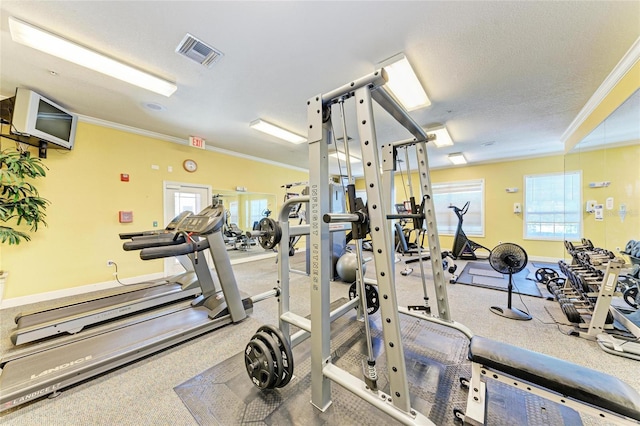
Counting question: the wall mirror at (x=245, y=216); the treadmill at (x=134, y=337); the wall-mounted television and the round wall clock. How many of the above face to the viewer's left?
0

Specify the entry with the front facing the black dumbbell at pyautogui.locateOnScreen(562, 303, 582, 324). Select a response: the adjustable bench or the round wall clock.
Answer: the round wall clock

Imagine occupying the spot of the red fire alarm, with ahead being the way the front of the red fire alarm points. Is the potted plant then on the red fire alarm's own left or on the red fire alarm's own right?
on the red fire alarm's own right

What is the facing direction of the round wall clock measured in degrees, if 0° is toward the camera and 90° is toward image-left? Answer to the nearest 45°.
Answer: approximately 315°

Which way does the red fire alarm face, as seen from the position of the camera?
facing the viewer and to the right of the viewer

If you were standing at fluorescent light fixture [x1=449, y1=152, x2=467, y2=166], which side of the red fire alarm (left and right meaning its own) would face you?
front

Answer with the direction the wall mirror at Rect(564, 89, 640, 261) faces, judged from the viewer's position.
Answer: facing to the left of the viewer

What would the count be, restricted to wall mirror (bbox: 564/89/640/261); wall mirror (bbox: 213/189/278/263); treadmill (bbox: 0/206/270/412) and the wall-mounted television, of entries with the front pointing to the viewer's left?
1

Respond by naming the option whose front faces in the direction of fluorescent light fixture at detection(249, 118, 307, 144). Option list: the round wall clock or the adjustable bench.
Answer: the round wall clock

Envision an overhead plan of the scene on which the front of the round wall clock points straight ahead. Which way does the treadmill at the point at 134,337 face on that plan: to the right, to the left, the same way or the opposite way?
to the left

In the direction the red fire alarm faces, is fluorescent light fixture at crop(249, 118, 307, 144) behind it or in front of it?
in front

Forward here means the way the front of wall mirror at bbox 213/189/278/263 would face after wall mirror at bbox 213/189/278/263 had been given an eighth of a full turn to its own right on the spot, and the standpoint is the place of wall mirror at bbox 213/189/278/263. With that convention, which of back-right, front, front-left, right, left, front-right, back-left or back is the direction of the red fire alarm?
front-right

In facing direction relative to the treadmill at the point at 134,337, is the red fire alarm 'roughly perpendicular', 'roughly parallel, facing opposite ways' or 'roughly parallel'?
roughly perpendicular

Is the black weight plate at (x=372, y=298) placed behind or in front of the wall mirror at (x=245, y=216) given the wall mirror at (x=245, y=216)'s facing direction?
in front
